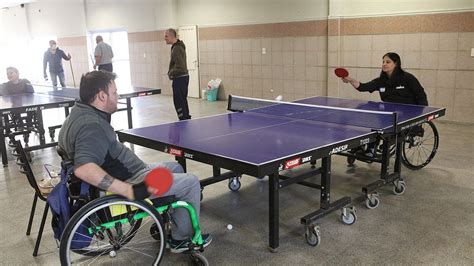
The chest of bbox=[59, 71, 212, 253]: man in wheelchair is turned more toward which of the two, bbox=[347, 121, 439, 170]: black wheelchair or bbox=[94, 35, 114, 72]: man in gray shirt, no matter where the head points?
the black wheelchair

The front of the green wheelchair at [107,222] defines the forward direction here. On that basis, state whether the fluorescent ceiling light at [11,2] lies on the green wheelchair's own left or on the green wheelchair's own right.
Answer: on the green wheelchair's own left

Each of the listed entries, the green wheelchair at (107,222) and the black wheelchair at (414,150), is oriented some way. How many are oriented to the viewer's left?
1

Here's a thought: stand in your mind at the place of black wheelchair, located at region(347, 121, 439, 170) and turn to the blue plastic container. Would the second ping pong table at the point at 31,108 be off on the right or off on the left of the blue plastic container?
left

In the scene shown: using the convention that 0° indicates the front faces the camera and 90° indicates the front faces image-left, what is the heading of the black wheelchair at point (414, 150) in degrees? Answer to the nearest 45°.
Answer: approximately 90°

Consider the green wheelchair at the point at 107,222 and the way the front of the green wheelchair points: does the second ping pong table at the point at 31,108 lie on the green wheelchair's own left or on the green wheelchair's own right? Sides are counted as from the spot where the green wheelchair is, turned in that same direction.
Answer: on the green wheelchair's own left

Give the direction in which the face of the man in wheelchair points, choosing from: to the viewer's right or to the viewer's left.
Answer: to the viewer's right

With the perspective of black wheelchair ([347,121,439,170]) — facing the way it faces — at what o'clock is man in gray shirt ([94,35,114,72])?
The man in gray shirt is roughly at 1 o'clock from the black wheelchair.

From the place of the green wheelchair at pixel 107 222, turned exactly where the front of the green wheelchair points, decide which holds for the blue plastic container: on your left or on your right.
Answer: on your left

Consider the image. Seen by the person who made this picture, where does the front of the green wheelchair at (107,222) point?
facing to the right of the viewer

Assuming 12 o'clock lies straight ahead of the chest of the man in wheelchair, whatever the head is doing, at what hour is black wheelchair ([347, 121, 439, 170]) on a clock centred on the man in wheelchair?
The black wheelchair is roughly at 11 o'clock from the man in wheelchair.

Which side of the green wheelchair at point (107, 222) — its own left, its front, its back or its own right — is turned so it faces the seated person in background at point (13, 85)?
left

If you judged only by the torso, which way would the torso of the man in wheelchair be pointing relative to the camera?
to the viewer's right

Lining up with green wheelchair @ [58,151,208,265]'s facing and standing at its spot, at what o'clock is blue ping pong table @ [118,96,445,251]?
The blue ping pong table is roughly at 11 o'clock from the green wheelchair.

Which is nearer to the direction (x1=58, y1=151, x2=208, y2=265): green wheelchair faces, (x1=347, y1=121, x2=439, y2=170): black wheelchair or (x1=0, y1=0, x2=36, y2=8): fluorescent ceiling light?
the black wheelchair

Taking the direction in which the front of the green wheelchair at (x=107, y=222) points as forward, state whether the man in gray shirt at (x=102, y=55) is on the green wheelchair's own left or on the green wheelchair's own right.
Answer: on the green wheelchair's own left

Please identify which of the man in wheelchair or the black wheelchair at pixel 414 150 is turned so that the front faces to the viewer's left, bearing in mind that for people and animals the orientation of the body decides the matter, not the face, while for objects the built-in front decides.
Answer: the black wheelchair
